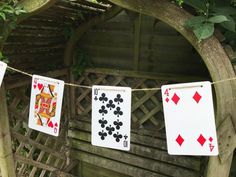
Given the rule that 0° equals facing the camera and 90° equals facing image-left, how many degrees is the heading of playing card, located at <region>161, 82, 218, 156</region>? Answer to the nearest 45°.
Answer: approximately 0°

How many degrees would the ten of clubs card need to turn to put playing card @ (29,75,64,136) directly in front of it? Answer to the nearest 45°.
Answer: approximately 135° to its right

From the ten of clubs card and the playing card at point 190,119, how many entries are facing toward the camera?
2

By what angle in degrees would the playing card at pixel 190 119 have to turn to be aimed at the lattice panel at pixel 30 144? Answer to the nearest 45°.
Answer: approximately 135° to its right

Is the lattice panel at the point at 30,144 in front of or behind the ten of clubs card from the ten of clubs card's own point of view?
behind

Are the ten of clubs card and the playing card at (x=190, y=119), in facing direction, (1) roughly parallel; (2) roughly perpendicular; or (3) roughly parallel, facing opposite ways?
roughly parallel

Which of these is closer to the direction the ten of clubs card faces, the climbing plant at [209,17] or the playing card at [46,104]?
the climbing plant

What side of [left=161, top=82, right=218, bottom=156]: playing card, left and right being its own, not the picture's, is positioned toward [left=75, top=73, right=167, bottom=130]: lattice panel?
back

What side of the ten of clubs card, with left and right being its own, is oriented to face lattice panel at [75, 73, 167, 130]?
back

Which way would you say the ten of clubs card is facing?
toward the camera

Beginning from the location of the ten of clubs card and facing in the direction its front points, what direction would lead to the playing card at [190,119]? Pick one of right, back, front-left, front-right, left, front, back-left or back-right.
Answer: front-left
